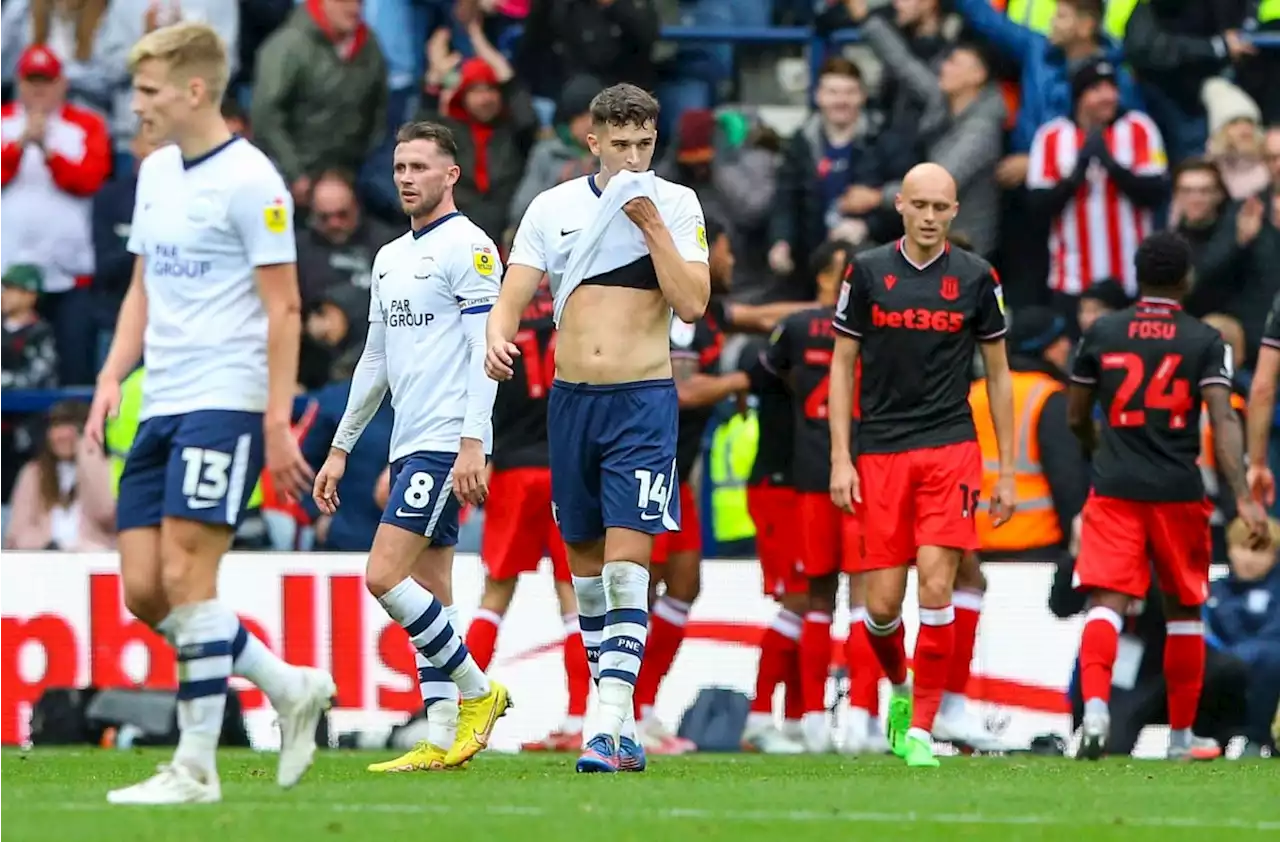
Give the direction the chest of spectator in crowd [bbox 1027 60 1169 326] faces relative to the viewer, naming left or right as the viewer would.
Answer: facing the viewer

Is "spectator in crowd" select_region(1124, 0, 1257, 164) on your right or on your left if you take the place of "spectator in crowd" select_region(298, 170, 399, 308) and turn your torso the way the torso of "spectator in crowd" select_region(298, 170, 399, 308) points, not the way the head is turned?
on your left

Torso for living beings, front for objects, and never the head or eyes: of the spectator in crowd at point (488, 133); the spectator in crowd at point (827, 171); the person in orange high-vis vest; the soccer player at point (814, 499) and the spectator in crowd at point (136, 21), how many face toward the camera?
3

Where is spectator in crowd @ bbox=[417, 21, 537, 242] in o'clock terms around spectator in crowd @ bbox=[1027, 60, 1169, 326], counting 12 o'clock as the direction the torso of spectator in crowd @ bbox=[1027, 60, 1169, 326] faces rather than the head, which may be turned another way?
spectator in crowd @ bbox=[417, 21, 537, 242] is roughly at 3 o'clock from spectator in crowd @ bbox=[1027, 60, 1169, 326].

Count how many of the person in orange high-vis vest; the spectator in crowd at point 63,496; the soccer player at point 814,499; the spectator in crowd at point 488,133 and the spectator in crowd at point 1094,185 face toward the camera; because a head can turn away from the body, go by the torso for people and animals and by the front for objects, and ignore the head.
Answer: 3

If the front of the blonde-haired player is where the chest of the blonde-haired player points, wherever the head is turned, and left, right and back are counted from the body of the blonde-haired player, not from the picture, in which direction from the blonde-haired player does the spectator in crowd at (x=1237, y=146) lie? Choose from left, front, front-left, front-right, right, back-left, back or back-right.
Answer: back

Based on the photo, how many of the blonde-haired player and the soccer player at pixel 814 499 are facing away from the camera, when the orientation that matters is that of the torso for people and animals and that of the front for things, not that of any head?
1

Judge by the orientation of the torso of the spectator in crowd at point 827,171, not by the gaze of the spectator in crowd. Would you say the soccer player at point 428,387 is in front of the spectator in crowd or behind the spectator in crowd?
in front

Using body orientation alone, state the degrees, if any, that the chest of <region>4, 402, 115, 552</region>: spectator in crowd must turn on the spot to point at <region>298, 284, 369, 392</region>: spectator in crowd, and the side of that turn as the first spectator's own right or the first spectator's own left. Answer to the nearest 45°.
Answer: approximately 90° to the first spectator's own left

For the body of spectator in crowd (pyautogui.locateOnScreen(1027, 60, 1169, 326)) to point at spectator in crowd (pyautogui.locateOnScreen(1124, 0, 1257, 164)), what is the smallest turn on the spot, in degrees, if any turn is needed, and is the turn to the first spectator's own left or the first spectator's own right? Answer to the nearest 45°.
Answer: approximately 135° to the first spectator's own left

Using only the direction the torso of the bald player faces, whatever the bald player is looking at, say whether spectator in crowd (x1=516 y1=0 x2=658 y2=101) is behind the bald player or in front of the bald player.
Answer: behind

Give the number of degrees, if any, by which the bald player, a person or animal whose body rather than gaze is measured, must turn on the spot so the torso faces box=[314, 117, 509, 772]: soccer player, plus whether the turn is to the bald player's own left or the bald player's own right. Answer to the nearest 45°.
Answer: approximately 45° to the bald player's own right

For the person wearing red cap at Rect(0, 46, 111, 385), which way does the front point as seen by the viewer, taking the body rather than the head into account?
toward the camera

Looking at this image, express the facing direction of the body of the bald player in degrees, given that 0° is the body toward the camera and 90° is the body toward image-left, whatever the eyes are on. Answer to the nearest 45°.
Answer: approximately 0°
